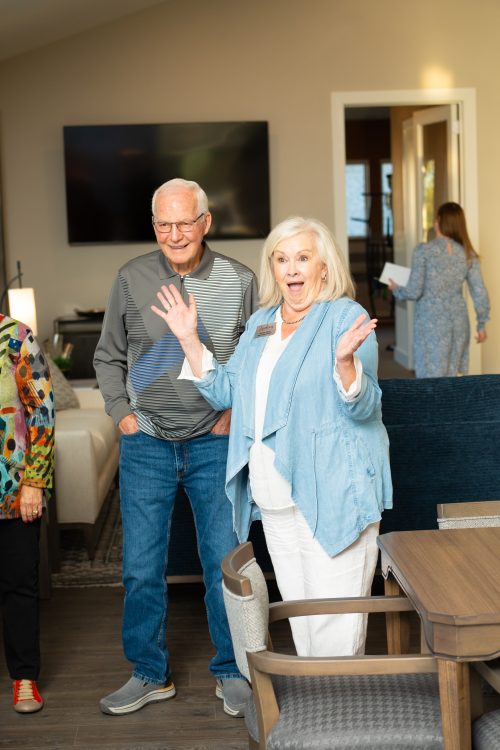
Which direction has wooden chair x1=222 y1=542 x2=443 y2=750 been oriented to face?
to the viewer's right

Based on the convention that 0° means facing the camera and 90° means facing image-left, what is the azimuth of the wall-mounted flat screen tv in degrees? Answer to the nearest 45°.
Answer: approximately 0°

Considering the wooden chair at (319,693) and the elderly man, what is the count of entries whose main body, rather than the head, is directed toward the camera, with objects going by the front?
1

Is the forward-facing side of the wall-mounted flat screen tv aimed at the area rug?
yes
